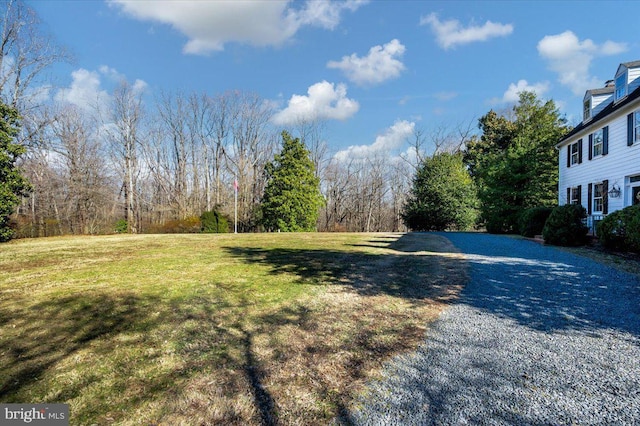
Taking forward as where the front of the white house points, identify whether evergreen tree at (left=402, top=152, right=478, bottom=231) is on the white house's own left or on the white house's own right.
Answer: on the white house's own right

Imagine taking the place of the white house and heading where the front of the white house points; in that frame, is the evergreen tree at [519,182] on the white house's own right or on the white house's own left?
on the white house's own right

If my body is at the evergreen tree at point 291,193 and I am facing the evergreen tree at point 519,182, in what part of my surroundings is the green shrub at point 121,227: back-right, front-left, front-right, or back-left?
back-right

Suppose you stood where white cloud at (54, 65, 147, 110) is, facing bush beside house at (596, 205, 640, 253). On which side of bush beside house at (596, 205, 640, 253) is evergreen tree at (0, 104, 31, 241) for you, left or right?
right

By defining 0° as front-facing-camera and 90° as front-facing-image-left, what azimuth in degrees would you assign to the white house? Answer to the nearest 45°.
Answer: approximately 45°
